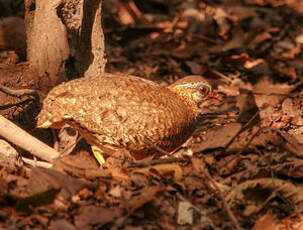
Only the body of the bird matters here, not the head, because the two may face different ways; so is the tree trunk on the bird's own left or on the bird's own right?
on the bird's own left

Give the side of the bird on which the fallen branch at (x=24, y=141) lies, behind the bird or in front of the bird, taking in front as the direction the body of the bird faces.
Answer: behind

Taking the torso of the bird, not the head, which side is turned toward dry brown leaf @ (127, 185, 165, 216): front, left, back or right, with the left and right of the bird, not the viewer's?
right

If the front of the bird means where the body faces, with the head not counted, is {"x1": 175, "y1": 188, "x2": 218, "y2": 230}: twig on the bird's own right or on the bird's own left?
on the bird's own right

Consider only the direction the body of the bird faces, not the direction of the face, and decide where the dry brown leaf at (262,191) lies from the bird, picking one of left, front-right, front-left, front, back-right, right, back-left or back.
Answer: front-right

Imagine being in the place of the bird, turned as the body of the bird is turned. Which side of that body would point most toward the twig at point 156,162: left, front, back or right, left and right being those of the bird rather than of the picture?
right

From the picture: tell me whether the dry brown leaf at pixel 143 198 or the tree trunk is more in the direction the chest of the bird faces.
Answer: the dry brown leaf

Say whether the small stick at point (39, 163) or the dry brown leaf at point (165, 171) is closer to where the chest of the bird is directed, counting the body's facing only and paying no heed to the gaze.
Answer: the dry brown leaf

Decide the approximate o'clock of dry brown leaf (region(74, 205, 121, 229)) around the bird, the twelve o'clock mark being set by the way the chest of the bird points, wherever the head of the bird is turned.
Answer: The dry brown leaf is roughly at 3 o'clock from the bird.

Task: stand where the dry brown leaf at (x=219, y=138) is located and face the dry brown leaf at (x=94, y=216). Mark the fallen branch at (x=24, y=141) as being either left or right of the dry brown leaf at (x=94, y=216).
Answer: right

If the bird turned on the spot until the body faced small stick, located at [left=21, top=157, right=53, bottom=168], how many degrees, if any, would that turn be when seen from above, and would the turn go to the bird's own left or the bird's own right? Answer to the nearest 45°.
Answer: approximately 180°

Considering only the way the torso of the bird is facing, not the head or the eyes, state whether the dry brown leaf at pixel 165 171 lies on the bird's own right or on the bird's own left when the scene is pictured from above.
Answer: on the bird's own right

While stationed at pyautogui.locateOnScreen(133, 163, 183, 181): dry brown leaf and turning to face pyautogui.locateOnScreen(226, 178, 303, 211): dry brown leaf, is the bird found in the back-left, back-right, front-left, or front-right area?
back-left

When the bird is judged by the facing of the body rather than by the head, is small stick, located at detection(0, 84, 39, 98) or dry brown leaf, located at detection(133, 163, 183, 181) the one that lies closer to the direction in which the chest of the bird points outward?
the dry brown leaf

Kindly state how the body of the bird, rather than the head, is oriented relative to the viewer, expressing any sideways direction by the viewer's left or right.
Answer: facing to the right of the viewer

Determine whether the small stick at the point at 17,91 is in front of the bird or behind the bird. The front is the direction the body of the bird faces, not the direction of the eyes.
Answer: behind
